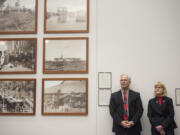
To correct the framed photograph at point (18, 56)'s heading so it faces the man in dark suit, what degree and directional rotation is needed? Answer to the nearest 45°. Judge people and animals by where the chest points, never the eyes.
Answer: approximately 45° to its left

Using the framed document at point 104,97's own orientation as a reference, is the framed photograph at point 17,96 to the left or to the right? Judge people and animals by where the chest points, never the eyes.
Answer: on its right

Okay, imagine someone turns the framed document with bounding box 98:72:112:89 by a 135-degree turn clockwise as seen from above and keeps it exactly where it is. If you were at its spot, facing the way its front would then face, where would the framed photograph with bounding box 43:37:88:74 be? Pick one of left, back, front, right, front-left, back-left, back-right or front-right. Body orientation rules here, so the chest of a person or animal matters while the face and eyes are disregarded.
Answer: front-left

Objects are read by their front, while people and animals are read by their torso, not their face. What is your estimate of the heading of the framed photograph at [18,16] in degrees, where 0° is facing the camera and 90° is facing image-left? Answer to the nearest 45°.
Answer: approximately 0°

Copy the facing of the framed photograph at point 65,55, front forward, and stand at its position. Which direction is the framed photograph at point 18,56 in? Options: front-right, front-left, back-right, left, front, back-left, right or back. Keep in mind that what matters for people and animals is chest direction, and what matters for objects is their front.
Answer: right

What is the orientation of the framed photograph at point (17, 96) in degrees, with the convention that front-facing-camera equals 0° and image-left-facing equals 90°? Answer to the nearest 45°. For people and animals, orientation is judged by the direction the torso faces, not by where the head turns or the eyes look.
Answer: approximately 0°
